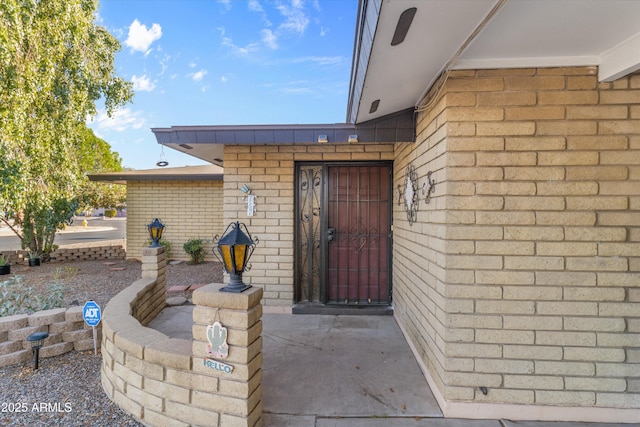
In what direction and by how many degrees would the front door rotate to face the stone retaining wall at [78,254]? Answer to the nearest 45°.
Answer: approximately 135° to its right

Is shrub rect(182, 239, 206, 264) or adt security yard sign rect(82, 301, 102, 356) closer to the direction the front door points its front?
the adt security yard sign

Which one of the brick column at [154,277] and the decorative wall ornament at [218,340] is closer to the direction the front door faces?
the decorative wall ornament

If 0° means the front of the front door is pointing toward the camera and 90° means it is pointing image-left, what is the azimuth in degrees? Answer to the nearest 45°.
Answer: approximately 0°

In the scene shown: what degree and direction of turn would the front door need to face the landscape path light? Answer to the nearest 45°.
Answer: approximately 45° to its right

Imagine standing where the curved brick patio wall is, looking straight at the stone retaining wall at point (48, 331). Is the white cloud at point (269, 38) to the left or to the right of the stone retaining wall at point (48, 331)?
right

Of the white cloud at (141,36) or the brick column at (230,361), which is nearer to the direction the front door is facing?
the brick column
